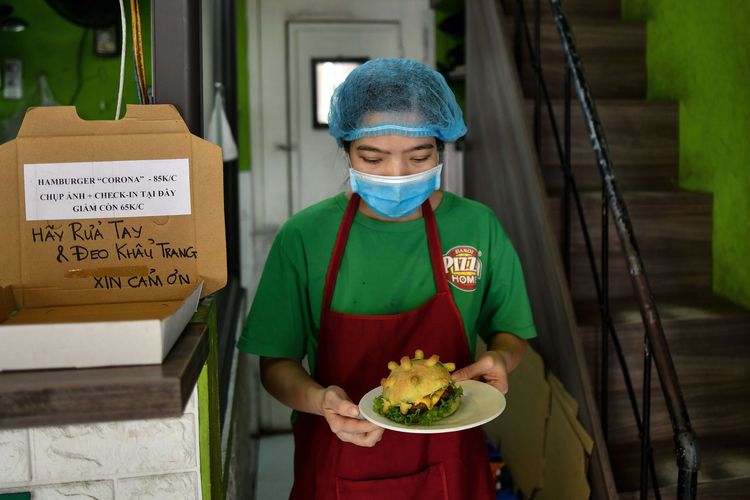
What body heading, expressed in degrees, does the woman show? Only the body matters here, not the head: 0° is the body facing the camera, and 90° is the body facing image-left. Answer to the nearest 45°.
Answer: approximately 0°

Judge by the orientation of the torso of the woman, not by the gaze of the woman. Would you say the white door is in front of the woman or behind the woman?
behind

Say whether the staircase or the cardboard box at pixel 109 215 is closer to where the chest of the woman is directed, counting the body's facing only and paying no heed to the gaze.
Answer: the cardboard box

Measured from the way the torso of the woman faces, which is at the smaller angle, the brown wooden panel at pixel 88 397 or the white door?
the brown wooden panel

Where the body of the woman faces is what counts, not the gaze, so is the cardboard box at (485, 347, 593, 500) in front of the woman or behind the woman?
behind
